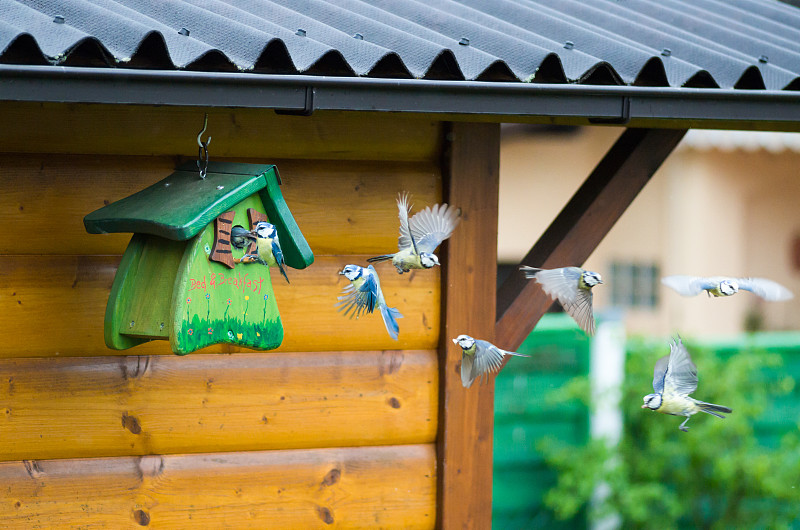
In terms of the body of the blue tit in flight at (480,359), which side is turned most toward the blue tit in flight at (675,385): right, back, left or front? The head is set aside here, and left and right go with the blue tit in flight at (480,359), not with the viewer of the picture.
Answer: back

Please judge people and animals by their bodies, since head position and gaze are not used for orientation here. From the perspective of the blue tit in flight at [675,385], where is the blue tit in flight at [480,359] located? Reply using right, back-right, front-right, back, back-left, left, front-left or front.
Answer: front

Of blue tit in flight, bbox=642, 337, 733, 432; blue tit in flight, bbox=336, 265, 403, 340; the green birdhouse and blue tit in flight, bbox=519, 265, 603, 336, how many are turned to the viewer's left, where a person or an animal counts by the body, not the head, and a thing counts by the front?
2

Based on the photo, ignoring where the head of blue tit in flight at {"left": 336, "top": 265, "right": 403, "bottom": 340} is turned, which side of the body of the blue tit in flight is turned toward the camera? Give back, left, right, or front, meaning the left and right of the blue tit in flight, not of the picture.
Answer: left

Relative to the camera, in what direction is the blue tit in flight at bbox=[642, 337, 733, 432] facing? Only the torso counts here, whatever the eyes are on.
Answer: to the viewer's left

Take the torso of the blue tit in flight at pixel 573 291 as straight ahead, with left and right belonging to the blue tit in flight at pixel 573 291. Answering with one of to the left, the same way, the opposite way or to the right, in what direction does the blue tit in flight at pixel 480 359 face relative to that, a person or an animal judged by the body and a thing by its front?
the opposite way

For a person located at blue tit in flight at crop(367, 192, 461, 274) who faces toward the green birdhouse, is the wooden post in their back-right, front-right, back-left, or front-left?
back-right

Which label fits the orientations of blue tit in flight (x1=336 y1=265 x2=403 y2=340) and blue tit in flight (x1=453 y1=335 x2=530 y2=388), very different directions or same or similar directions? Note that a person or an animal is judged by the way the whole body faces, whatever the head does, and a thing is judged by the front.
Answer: same or similar directions

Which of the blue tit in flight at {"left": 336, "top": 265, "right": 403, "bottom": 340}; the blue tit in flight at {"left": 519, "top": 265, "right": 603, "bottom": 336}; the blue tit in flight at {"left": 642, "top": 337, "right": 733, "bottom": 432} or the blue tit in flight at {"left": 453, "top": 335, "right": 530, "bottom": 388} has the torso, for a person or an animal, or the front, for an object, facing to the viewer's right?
the blue tit in flight at {"left": 519, "top": 265, "right": 603, "bottom": 336}

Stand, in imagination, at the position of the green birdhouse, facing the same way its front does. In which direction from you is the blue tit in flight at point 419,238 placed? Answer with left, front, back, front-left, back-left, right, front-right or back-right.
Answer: front-left

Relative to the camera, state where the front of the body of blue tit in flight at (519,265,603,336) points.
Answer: to the viewer's right

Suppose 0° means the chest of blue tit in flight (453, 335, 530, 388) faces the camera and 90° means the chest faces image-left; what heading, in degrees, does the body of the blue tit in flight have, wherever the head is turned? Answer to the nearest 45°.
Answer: approximately 90°
